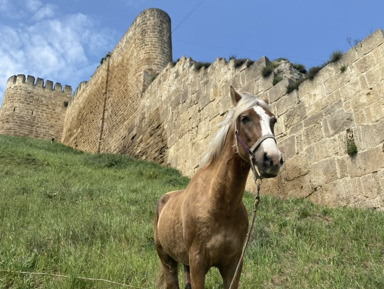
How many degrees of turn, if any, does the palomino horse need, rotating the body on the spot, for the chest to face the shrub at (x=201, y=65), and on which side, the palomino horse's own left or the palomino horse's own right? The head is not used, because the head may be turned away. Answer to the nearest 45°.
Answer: approximately 135° to the palomino horse's own left

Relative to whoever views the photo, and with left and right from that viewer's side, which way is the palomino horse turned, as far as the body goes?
facing the viewer and to the right of the viewer

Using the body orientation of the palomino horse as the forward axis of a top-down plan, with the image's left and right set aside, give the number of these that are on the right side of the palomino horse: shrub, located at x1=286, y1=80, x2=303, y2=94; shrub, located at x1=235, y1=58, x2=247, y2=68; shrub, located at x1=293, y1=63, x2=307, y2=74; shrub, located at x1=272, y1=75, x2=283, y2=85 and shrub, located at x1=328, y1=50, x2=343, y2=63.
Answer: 0

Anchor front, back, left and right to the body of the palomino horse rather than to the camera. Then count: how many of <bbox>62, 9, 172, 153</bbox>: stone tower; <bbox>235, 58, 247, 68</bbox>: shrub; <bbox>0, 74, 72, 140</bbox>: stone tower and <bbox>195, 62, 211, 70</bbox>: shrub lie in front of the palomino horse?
0

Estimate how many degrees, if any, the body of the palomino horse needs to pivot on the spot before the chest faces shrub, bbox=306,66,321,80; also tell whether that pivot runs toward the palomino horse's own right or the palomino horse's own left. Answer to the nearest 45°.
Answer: approximately 90° to the palomino horse's own left

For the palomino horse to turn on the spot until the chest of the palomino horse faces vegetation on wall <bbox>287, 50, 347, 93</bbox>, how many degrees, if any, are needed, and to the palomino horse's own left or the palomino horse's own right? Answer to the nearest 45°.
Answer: approximately 90° to the palomino horse's own left

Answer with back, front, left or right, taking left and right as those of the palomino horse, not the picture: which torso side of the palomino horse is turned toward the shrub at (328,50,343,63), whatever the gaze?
left

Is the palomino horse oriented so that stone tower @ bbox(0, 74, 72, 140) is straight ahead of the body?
no

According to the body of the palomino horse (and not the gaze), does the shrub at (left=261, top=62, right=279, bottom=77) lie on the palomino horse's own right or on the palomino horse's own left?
on the palomino horse's own left

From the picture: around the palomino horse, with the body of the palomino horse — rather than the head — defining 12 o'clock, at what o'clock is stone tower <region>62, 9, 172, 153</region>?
The stone tower is roughly at 7 o'clock from the palomino horse.

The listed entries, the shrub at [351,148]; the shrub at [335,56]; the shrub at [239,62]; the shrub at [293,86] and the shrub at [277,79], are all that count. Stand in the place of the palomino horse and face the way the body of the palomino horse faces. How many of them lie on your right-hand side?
0

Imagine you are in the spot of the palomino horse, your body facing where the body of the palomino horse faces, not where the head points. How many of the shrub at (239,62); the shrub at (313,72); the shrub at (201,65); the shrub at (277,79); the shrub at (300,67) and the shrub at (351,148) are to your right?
0

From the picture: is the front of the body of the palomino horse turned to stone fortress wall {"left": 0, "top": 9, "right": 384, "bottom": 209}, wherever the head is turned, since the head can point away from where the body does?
no

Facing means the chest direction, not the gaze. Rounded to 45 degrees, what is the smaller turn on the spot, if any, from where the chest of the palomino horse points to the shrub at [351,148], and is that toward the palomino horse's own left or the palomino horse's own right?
approximately 90° to the palomino horse's own left

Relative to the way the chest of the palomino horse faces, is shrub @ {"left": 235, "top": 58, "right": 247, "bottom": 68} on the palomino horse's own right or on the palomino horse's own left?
on the palomino horse's own left

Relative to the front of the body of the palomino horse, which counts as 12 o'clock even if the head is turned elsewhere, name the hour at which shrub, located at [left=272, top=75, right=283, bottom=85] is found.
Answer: The shrub is roughly at 8 o'clock from the palomino horse.

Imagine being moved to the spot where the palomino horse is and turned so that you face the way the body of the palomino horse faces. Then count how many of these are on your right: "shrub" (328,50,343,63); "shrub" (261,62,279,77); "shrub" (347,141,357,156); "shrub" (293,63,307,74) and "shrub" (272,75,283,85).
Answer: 0

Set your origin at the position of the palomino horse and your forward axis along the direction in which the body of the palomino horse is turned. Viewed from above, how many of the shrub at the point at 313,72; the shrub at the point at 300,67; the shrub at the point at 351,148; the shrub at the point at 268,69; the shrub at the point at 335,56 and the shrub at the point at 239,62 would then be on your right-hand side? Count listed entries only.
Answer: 0

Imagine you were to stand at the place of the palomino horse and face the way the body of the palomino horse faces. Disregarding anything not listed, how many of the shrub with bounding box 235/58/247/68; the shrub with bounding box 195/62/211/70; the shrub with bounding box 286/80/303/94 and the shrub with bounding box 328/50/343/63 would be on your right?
0
